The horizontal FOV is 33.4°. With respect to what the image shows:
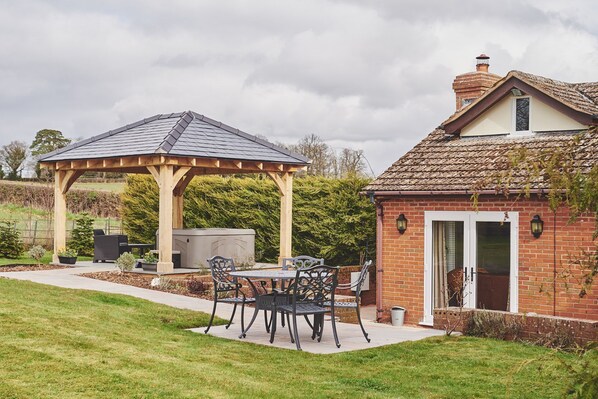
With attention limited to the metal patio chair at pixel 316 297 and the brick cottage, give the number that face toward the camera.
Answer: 1

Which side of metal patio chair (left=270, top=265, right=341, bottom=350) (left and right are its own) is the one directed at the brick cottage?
right

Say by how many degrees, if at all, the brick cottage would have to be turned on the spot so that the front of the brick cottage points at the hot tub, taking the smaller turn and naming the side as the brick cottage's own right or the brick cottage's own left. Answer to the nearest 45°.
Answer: approximately 135° to the brick cottage's own right

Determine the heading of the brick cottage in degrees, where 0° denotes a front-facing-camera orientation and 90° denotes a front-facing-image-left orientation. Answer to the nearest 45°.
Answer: approximately 0°

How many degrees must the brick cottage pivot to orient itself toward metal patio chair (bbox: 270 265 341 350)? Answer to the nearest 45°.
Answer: approximately 45° to its right

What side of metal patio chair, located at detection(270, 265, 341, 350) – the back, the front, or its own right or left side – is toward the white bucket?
right

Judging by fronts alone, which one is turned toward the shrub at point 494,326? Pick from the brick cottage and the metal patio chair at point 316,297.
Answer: the brick cottage

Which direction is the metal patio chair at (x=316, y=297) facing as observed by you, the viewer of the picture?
facing away from the viewer and to the left of the viewer
